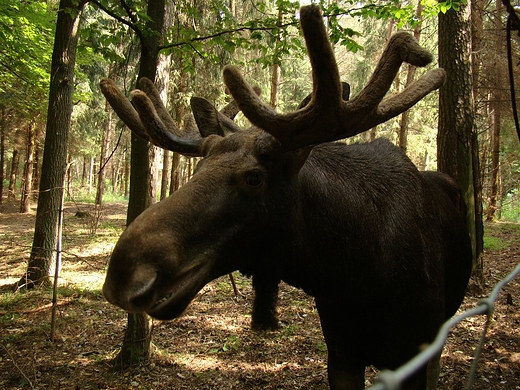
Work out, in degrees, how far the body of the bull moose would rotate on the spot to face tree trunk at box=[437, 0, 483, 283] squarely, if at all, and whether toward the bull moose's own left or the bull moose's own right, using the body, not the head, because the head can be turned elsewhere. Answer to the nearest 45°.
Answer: approximately 180°

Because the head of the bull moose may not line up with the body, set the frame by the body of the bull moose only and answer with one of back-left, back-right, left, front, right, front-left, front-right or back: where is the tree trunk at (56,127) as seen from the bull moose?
right

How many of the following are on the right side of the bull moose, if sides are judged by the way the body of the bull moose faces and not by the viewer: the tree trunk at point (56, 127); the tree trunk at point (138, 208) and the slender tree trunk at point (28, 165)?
3

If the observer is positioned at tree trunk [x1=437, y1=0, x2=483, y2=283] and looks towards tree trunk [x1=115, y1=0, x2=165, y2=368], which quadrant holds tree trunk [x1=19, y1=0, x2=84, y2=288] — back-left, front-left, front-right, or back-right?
front-right

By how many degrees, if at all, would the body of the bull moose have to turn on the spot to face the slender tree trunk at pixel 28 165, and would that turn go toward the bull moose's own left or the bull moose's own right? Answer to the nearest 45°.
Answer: approximately 90° to the bull moose's own right

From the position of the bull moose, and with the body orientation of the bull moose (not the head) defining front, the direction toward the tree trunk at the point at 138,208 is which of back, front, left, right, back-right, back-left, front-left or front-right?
right

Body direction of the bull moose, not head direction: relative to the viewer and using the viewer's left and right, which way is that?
facing the viewer and to the left of the viewer
